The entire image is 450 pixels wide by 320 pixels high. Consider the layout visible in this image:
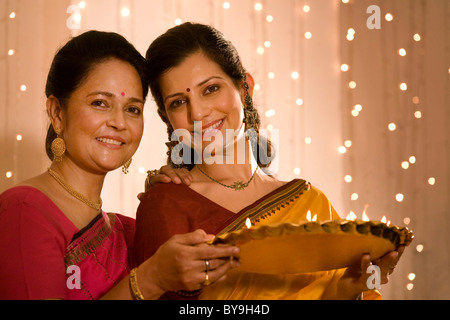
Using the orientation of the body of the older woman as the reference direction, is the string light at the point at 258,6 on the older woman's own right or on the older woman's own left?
on the older woman's own left

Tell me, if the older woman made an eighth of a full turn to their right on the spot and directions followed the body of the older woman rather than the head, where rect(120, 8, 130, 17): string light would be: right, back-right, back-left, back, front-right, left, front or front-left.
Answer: back

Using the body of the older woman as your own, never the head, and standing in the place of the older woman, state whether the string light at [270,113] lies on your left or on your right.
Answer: on your left

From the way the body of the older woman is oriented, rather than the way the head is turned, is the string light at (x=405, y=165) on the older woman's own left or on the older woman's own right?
on the older woman's own left

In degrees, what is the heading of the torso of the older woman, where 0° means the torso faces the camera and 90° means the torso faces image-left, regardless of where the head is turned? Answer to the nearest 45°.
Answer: approximately 315°
